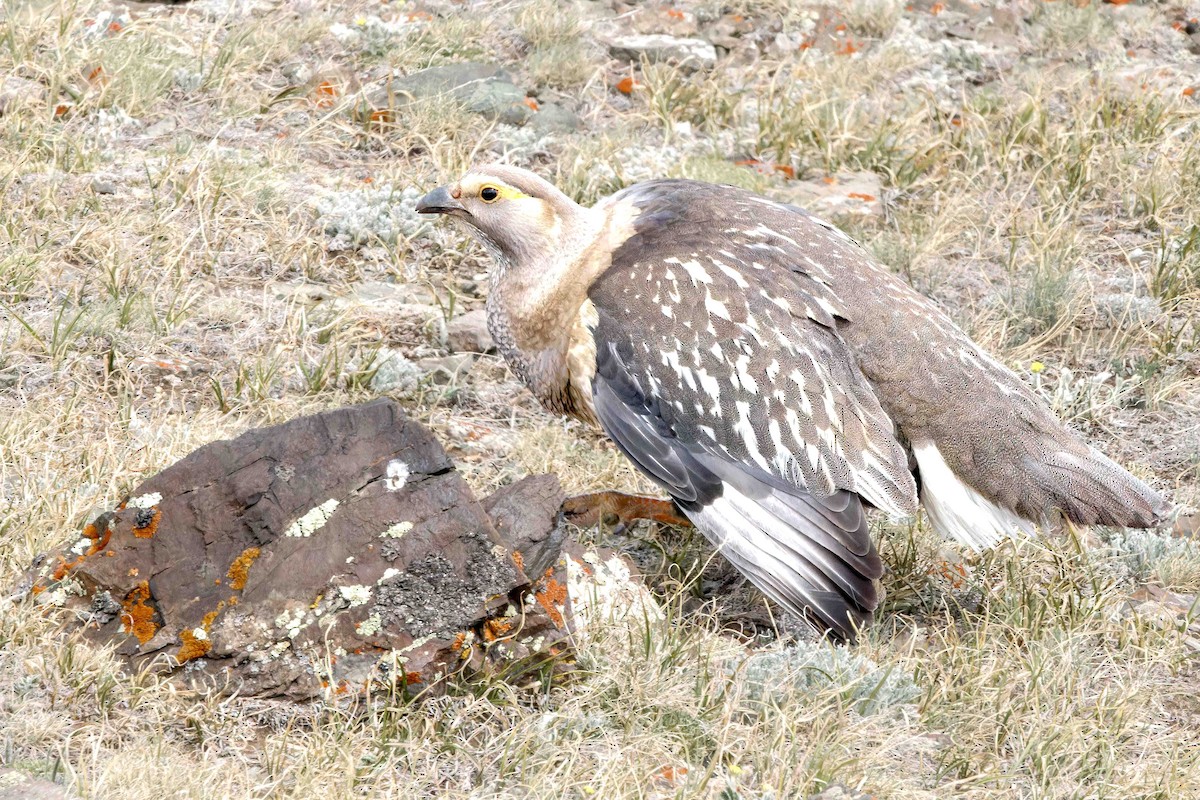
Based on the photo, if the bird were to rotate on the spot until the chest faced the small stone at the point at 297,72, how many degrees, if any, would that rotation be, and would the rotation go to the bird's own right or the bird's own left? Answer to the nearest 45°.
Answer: approximately 45° to the bird's own right

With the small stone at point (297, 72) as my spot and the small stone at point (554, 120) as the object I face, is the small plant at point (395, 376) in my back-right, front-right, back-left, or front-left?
front-right

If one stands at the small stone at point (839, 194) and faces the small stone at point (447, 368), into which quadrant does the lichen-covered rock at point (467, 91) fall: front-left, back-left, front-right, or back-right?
front-right

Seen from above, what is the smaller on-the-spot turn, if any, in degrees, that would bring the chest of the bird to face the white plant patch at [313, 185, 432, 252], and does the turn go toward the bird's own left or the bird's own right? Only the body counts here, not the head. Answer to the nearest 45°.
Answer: approximately 45° to the bird's own right

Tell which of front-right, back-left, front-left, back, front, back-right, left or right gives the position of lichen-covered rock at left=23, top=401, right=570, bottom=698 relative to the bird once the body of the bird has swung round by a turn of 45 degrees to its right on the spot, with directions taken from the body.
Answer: left

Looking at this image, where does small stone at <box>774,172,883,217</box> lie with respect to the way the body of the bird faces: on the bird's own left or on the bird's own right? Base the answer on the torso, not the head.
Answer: on the bird's own right

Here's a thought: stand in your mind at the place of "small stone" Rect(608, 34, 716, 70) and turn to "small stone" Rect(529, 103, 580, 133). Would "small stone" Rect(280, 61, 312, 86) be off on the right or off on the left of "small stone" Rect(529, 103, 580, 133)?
right

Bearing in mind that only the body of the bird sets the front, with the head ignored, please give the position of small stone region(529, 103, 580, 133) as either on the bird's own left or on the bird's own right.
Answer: on the bird's own right

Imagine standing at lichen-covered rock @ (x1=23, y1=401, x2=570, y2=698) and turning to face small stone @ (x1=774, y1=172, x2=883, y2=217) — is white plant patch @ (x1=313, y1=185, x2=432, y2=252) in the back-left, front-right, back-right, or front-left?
front-left

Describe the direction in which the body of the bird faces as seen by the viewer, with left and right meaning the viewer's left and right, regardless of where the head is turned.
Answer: facing to the left of the viewer

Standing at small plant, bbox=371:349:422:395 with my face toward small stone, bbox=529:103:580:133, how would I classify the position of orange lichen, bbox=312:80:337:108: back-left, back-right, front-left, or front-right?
front-left
